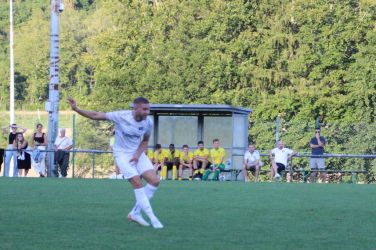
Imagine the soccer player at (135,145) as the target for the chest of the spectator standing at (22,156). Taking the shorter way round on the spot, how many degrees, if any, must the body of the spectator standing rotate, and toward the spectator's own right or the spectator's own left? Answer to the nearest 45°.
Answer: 0° — they already face them

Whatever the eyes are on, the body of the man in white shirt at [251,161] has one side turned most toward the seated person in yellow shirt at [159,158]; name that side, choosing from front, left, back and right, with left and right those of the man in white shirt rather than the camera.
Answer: right

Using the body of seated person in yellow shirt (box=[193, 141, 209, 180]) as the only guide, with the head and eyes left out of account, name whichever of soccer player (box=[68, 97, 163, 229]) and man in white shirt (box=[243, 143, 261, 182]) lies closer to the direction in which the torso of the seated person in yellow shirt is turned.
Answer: the soccer player

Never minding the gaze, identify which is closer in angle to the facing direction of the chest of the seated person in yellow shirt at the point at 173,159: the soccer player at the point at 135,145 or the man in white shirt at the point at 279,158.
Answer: the soccer player

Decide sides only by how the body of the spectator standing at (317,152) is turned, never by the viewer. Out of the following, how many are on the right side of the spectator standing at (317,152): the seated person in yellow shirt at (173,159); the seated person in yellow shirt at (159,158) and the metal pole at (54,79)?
3

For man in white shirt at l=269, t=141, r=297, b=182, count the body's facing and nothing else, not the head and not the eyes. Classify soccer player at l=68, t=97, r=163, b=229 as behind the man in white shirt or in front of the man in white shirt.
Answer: in front

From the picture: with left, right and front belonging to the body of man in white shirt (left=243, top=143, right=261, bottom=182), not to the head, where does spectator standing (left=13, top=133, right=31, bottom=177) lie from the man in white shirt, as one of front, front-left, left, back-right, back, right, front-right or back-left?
right

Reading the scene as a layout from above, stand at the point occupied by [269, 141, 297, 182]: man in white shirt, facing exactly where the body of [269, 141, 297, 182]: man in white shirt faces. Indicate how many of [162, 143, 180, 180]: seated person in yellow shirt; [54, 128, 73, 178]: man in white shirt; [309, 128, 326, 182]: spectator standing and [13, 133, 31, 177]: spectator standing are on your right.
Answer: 3

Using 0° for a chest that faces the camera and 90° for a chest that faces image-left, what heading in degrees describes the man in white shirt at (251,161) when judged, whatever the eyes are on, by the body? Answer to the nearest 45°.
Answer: approximately 0°
